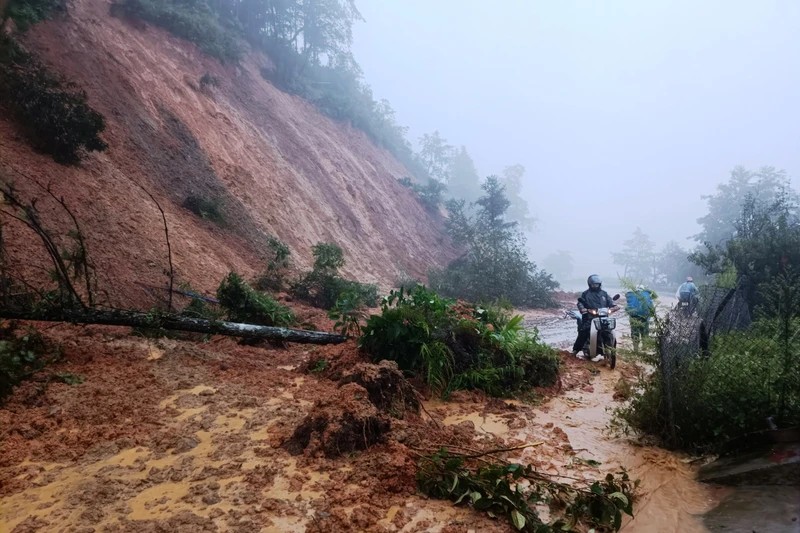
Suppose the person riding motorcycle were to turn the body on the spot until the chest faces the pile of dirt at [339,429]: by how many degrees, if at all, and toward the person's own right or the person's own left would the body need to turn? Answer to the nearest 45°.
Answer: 0° — they already face it

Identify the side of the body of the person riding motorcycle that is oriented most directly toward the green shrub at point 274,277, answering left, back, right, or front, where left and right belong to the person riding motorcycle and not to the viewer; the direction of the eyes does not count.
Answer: right

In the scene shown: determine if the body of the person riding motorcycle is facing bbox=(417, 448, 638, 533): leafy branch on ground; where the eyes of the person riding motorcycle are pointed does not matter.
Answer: yes

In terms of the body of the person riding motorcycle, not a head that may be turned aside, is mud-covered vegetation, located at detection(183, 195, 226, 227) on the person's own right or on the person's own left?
on the person's own right

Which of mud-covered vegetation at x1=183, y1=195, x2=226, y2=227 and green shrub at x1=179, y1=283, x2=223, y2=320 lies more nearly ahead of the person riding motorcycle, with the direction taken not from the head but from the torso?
the green shrub

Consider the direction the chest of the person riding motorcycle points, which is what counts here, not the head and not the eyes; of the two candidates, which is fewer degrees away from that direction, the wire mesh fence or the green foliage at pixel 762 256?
the wire mesh fence

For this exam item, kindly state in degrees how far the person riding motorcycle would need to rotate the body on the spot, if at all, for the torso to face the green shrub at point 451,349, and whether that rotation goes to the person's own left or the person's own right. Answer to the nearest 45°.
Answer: approximately 45° to the person's own right

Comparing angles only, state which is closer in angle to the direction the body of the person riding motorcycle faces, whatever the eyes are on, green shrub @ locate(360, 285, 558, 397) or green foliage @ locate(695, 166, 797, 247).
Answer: the green shrub

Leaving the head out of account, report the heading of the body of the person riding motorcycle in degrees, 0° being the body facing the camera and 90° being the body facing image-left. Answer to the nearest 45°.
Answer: approximately 0°
